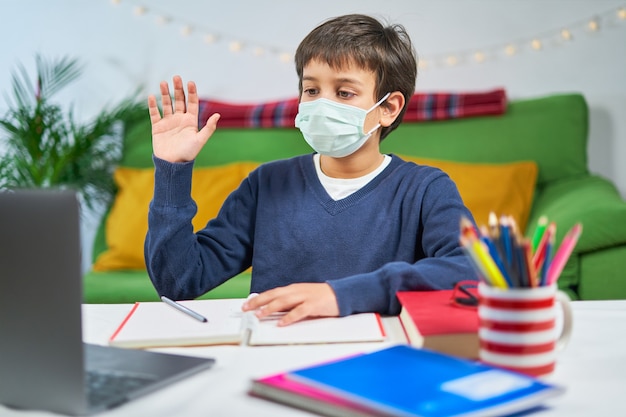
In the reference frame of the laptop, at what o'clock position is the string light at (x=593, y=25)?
The string light is roughly at 12 o'clock from the laptop.

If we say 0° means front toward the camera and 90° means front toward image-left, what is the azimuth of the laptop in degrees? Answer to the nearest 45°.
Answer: approximately 225°

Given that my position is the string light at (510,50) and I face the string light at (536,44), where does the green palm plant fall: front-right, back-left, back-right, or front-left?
back-right

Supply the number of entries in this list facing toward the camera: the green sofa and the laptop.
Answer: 1

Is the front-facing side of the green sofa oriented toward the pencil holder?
yes

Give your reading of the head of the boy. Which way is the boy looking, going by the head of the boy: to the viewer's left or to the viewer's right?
to the viewer's left

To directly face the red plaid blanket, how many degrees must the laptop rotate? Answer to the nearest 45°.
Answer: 0° — it already faces it

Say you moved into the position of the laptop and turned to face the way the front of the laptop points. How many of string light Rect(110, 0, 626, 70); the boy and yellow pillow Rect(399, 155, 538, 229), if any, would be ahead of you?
3

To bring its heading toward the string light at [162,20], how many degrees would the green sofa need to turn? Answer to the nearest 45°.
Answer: approximately 90° to its right

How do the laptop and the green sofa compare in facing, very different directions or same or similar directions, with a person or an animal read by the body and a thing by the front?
very different directions

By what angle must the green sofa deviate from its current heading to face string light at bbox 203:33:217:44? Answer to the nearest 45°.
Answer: approximately 90° to its right

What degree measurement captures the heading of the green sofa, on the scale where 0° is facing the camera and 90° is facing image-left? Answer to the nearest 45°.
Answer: approximately 0°
